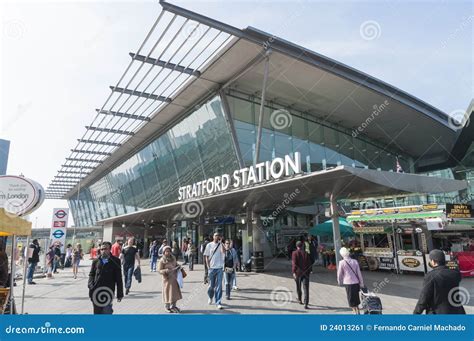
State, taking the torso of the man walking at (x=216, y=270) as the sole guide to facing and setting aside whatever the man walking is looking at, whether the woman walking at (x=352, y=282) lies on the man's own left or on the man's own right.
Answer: on the man's own left

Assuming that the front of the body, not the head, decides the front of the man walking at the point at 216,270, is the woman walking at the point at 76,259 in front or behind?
behind

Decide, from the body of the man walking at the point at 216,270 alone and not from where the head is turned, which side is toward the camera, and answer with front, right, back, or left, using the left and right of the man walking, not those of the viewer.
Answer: front

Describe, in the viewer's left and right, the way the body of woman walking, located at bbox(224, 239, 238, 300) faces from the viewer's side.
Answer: facing the viewer

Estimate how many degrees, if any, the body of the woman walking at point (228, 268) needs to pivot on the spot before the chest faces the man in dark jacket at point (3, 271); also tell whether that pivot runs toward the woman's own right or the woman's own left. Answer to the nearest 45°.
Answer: approximately 45° to the woman's own right

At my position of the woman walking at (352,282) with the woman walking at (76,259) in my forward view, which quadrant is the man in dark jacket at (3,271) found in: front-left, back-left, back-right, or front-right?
front-left

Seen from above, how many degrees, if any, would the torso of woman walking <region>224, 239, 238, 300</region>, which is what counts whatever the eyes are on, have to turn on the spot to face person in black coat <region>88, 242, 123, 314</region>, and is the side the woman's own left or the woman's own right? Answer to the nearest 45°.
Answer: approximately 45° to the woman's own right
